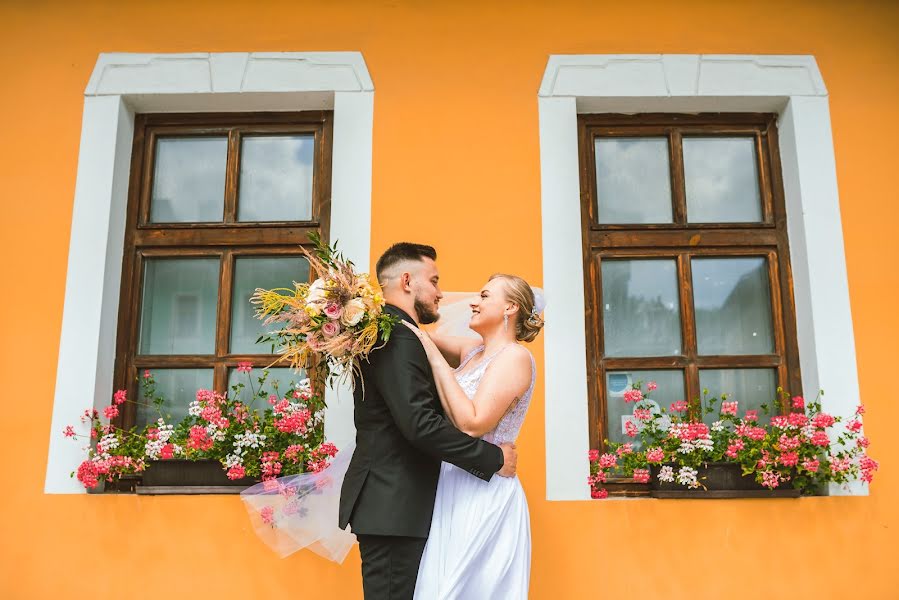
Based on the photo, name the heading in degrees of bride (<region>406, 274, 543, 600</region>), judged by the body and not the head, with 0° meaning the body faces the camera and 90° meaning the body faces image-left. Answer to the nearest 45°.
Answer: approximately 90°

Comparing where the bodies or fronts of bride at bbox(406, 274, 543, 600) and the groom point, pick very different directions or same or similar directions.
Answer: very different directions

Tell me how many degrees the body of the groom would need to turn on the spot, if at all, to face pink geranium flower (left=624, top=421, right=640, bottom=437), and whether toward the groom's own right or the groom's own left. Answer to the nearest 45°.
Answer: approximately 45° to the groom's own left

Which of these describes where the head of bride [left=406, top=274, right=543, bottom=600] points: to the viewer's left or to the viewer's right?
to the viewer's left

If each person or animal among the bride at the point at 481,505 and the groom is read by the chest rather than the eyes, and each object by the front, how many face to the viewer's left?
1

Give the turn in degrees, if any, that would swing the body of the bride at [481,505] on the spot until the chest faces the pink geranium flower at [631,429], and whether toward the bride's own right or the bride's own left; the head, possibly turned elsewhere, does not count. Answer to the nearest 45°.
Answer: approximately 135° to the bride's own right

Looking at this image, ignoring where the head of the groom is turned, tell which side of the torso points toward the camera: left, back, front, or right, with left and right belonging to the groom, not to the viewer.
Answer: right

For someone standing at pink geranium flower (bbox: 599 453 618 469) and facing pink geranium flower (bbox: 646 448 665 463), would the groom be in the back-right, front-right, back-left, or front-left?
back-right

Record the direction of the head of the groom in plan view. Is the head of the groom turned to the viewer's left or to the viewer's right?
to the viewer's right

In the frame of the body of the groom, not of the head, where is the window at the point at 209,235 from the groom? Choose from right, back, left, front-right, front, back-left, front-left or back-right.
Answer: back-left

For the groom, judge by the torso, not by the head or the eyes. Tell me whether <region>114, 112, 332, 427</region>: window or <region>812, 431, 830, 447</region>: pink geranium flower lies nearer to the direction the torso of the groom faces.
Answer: the pink geranium flower

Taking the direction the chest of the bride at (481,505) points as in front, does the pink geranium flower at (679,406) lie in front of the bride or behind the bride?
behind
